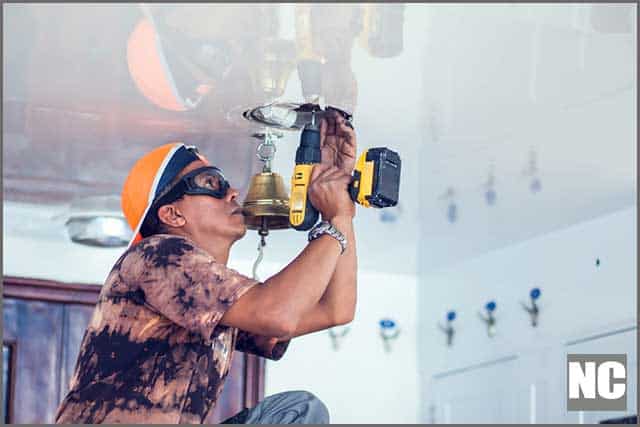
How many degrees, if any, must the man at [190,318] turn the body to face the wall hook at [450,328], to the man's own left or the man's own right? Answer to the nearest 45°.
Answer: approximately 90° to the man's own left

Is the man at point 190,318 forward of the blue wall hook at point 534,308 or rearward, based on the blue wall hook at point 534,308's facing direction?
forward

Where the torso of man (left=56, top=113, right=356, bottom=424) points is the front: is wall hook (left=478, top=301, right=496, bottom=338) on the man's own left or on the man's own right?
on the man's own left

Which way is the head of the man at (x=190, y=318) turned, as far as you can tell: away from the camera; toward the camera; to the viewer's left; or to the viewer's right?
to the viewer's right

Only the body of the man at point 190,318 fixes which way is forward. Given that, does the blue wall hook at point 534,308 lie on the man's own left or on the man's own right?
on the man's own left

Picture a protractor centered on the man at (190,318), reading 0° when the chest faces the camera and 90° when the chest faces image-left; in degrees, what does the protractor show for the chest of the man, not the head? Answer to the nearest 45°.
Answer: approximately 270°

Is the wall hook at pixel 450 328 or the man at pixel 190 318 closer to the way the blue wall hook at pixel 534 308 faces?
the man

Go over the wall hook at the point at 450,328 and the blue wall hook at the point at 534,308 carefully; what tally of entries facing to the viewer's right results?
0

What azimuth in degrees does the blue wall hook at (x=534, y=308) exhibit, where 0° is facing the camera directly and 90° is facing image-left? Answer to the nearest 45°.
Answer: approximately 45°

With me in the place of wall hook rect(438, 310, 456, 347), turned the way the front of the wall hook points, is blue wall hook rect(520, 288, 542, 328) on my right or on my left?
on my left

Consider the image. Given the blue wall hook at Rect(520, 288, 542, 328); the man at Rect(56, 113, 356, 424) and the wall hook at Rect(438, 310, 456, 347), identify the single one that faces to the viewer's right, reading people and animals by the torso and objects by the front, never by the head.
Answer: the man

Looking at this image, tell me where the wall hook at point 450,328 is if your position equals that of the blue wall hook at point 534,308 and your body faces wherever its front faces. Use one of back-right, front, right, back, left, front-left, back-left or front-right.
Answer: right

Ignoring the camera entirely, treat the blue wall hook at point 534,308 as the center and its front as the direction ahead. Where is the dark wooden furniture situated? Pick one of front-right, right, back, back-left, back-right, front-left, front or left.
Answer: front-right
